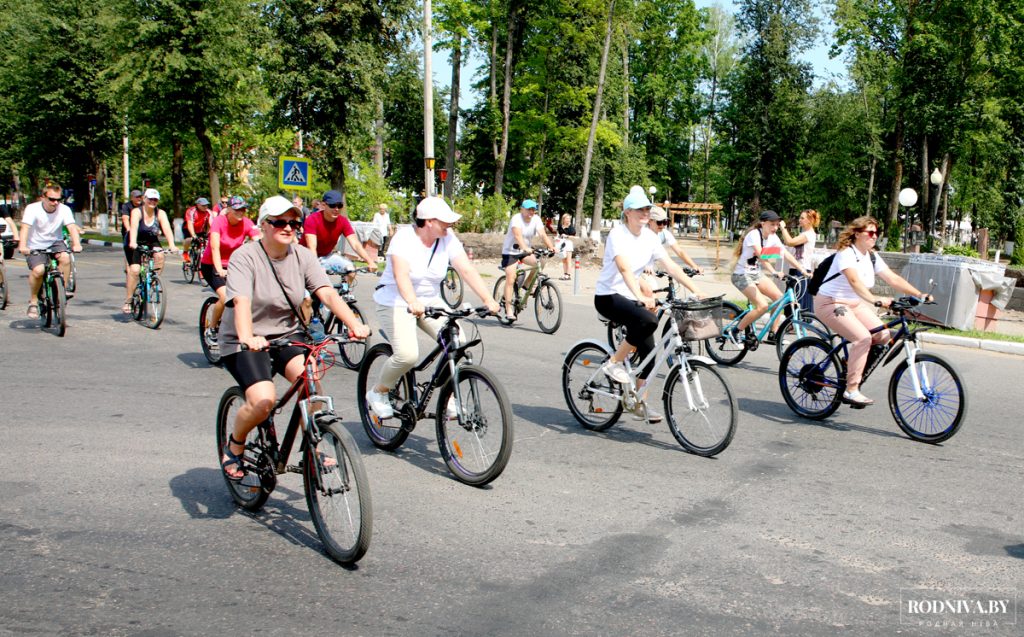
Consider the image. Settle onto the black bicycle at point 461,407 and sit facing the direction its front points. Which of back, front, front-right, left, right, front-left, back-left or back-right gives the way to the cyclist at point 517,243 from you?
back-left

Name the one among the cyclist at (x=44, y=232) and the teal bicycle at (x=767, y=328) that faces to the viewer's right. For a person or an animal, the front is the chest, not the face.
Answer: the teal bicycle

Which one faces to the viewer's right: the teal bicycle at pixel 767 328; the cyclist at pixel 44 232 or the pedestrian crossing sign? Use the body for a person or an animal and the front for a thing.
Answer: the teal bicycle

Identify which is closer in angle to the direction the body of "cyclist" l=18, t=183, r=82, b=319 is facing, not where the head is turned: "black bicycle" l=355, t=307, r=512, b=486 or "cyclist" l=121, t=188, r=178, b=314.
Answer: the black bicycle

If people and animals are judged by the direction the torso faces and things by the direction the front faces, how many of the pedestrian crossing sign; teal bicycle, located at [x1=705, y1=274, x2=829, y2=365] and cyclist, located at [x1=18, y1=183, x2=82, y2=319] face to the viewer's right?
1

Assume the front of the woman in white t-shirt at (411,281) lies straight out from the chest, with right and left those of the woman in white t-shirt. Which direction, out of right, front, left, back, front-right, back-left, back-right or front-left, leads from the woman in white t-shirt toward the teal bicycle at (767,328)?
left

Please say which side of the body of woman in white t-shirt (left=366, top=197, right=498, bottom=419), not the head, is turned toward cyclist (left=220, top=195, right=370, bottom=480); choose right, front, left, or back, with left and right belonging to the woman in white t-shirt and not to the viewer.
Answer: right

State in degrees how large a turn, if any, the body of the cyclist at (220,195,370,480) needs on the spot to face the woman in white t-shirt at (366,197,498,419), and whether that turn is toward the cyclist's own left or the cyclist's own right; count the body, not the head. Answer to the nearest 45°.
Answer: approximately 90° to the cyclist's own left

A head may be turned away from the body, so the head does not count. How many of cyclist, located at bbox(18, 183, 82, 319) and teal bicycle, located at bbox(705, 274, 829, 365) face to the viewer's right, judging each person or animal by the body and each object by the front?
1

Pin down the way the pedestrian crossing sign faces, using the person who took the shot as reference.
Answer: facing the viewer

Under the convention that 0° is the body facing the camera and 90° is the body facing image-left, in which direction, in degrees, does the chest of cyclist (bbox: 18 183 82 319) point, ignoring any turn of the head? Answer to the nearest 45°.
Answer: approximately 0°

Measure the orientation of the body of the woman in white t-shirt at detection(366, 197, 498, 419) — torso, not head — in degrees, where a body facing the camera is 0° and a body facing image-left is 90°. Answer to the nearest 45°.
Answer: approximately 315°

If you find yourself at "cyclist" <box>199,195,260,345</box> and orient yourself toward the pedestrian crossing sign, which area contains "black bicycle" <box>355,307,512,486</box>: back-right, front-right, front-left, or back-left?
back-right

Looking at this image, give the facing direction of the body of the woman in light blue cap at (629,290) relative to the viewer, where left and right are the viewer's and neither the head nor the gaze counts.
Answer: facing the viewer and to the right of the viewer

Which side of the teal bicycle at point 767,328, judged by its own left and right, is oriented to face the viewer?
right
